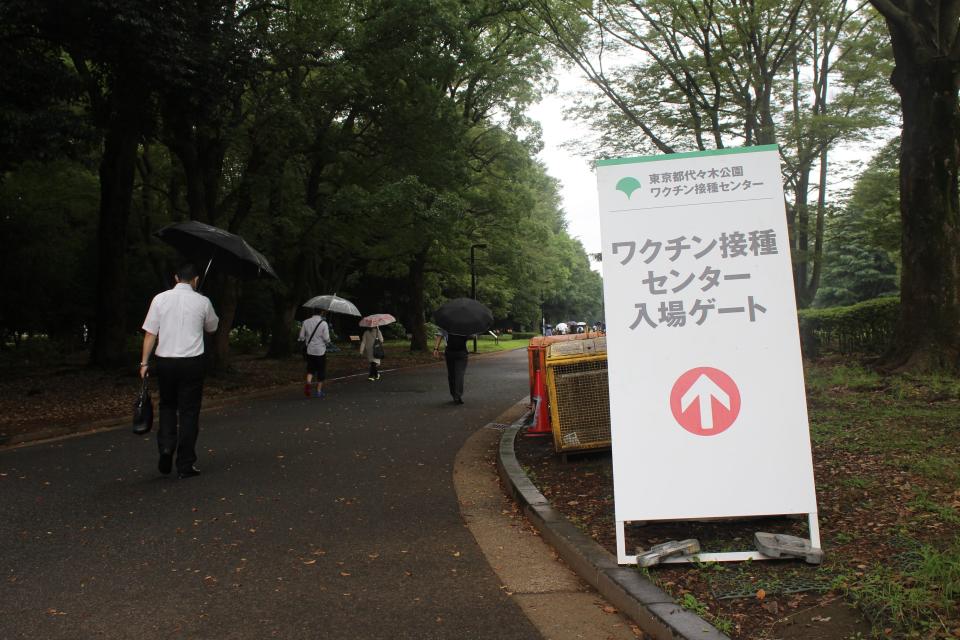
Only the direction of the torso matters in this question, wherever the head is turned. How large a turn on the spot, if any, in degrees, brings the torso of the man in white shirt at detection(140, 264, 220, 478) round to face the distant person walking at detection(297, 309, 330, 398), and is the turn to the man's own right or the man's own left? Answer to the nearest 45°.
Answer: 0° — they already face them

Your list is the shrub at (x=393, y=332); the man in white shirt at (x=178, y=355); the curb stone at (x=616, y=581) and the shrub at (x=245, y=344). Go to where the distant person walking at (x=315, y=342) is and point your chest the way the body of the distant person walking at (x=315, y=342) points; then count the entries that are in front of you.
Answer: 2

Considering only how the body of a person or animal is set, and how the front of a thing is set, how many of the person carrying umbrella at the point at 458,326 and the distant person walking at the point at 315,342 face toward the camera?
0

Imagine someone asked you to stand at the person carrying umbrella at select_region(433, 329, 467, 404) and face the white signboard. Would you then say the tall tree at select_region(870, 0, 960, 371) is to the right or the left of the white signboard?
left

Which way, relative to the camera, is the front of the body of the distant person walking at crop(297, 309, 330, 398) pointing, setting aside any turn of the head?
away from the camera

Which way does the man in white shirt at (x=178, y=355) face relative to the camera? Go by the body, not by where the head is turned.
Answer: away from the camera

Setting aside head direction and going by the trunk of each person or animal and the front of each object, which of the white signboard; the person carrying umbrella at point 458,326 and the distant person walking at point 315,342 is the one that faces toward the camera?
the white signboard

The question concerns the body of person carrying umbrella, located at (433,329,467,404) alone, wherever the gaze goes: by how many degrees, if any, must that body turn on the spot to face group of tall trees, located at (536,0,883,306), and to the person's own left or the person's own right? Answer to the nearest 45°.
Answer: approximately 45° to the person's own right

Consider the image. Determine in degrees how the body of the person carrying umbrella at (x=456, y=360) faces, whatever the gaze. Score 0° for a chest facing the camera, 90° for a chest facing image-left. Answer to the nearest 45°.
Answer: approximately 180°

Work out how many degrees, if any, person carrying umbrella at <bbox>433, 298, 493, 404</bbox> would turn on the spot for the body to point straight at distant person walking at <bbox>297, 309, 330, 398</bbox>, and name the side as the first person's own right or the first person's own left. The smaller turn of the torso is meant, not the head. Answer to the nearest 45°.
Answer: approximately 45° to the first person's own left

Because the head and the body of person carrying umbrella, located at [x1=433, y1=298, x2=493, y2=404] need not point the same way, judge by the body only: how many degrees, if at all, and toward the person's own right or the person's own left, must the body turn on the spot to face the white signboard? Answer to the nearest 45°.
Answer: approximately 180°

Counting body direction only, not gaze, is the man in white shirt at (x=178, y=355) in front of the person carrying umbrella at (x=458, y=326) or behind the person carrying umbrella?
behind

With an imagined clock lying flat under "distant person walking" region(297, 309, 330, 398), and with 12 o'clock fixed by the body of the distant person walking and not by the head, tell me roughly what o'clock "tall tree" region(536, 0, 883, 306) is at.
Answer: The tall tree is roughly at 3 o'clock from the distant person walking.

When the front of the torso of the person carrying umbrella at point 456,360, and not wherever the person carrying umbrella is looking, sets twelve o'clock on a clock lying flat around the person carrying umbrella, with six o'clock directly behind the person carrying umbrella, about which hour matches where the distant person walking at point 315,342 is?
The distant person walking is roughly at 10 o'clock from the person carrying umbrella.

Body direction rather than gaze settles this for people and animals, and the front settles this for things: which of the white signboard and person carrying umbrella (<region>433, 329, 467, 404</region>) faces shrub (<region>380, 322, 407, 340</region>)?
the person carrying umbrella
